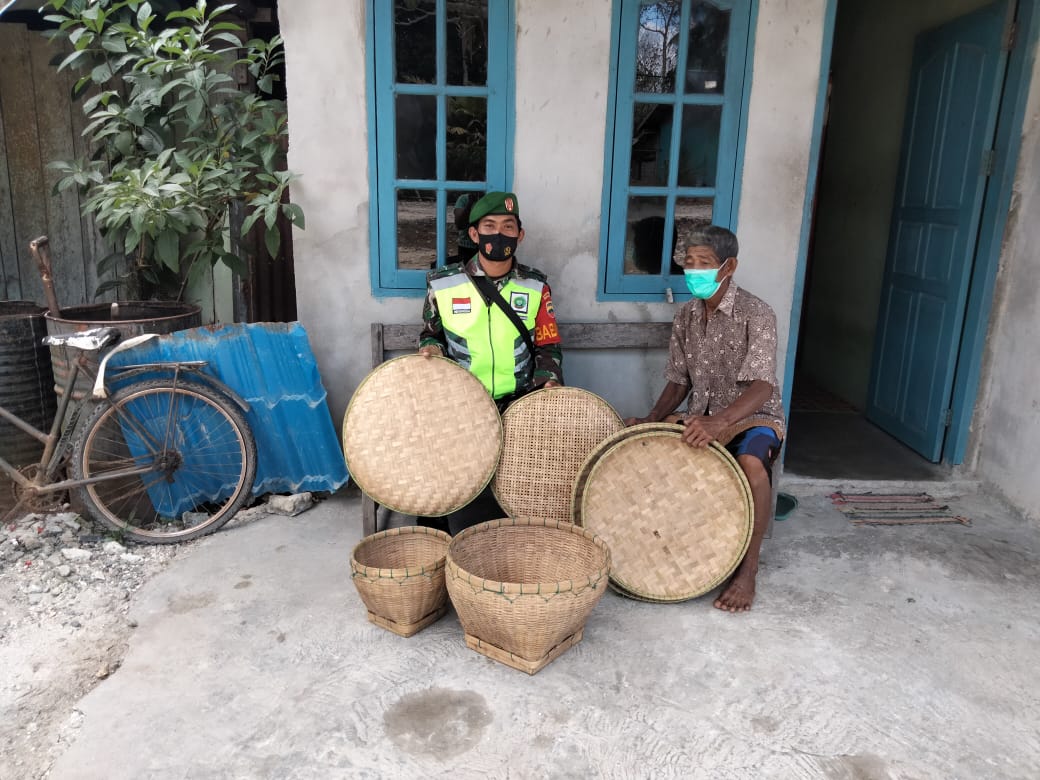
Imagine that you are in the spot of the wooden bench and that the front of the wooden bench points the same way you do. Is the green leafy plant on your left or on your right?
on your right

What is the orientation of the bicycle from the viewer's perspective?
to the viewer's left

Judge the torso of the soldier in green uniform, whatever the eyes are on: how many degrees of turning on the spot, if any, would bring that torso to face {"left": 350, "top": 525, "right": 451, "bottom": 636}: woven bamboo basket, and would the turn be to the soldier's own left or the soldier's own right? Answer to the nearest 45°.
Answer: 0° — they already face it

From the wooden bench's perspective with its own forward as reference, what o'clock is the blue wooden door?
The blue wooden door is roughly at 8 o'clock from the wooden bench.

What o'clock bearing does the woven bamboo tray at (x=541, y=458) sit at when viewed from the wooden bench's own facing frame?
The woven bamboo tray is roughly at 1 o'clock from the wooden bench.

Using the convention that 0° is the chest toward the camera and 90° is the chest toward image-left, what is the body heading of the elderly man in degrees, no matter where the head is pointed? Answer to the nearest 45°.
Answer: approximately 45°

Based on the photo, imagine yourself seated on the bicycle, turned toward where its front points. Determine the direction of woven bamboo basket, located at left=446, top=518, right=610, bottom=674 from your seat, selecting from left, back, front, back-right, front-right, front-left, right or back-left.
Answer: back-left
